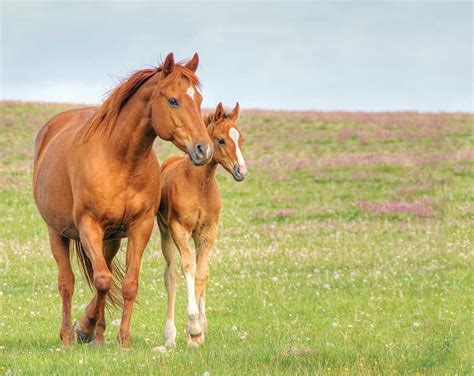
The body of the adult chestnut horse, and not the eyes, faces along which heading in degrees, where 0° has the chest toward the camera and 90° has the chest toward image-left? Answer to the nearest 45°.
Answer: approximately 315°

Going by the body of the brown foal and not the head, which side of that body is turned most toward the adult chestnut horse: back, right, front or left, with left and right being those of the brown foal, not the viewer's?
right

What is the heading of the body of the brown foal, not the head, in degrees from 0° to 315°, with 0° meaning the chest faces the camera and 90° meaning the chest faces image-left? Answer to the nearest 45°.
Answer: approximately 315°

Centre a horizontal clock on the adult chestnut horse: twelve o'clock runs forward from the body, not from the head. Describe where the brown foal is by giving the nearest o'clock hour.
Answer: The brown foal is roughly at 9 o'clock from the adult chestnut horse.
